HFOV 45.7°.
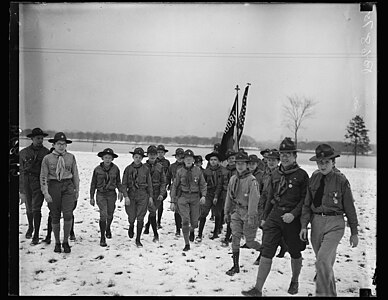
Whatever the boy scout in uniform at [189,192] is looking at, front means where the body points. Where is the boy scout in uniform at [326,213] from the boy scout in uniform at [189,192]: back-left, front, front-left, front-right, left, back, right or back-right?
front-left

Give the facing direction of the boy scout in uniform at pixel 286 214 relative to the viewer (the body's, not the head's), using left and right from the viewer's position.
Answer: facing the viewer and to the left of the viewer

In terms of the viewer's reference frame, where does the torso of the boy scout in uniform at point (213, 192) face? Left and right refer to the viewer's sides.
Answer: facing the viewer

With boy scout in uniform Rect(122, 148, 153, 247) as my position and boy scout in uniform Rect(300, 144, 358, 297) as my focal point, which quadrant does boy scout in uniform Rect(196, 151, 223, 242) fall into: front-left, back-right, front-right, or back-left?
front-left

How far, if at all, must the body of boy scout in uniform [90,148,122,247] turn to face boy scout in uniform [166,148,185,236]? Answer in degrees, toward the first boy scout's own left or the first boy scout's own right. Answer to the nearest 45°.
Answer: approximately 90° to the first boy scout's own left

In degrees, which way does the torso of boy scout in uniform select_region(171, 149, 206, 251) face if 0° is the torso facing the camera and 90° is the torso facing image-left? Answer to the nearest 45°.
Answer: approximately 0°

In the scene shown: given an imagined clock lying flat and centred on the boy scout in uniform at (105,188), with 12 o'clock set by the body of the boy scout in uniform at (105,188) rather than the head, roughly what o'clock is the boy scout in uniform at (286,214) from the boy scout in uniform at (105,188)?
the boy scout in uniform at (286,214) is roughly at 10 o'clock from the boy scout in uniform at (105,188).

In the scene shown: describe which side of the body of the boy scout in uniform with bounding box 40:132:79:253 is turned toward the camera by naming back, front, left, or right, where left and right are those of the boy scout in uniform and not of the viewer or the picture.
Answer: front

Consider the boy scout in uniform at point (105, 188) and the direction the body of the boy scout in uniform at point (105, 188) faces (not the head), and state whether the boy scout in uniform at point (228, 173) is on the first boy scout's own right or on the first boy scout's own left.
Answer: on the first boy scout's own left

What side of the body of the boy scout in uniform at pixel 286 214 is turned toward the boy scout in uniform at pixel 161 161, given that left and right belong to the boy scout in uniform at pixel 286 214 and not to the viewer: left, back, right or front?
right

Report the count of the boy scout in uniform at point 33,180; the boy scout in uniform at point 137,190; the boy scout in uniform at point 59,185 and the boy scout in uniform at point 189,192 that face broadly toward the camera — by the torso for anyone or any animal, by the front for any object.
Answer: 4
